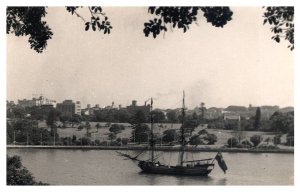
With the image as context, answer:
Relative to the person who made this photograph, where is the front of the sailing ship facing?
facing to the left of the viewer

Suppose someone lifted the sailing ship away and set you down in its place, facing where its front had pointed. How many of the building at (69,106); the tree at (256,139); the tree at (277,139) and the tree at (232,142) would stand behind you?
3

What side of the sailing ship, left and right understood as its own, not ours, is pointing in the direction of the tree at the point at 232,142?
right

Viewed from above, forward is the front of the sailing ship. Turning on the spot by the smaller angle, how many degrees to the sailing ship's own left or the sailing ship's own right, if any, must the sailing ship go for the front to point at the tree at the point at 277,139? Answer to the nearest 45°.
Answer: approximately 180°
